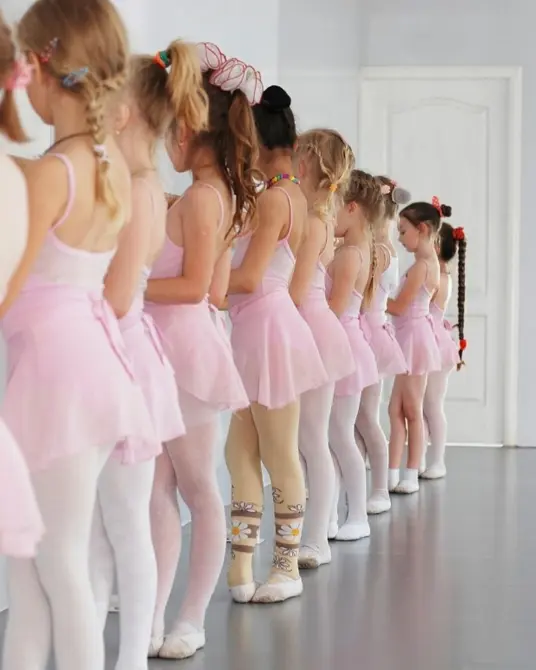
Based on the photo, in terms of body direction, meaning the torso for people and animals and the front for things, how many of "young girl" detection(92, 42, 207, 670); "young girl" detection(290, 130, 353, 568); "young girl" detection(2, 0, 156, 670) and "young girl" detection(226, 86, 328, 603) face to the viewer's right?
0

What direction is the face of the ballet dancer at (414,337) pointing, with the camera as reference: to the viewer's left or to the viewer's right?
to the viewer's left

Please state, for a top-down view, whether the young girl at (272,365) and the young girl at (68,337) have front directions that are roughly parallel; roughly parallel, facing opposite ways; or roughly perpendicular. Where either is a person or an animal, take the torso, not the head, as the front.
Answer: roughly parallel

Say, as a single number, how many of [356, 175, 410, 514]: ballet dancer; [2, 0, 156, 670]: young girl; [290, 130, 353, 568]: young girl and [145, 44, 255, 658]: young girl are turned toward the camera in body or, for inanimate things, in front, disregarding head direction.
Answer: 0

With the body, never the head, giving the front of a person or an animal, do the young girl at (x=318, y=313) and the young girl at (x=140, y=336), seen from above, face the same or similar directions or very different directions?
same or similar directions

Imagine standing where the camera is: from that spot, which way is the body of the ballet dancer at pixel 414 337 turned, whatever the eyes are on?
to the viewer's left

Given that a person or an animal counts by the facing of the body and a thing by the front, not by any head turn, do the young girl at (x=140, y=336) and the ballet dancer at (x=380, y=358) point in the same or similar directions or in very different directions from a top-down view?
same or similar directions

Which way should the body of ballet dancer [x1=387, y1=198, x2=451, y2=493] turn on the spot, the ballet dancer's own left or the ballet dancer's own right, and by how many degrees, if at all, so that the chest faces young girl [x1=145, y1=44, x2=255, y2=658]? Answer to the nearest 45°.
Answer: approximately 90° to the ballet dancer's own left
